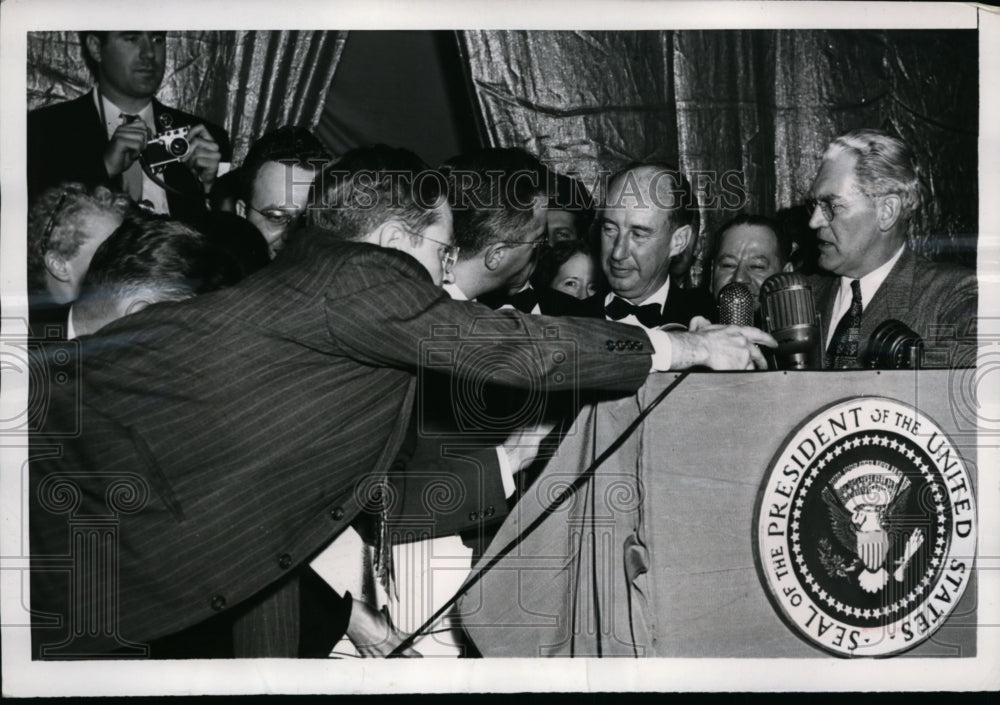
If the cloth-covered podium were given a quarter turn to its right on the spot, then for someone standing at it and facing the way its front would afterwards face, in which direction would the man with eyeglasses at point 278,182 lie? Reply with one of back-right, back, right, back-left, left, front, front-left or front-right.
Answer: front

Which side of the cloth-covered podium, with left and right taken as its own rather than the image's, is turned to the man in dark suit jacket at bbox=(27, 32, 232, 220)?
right

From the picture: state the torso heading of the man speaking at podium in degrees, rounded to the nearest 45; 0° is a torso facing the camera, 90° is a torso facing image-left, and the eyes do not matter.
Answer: approximately 45°

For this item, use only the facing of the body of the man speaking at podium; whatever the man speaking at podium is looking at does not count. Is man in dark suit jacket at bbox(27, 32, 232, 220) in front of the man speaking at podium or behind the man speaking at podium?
in front

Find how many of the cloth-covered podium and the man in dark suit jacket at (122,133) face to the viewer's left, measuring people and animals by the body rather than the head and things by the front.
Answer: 0

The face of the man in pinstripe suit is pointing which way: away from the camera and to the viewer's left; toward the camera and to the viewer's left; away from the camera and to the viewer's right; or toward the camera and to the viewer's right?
away from the camera and to the viewer's right

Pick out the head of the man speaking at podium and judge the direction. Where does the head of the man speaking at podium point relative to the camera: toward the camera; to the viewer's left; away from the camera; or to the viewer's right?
to the viewer's left

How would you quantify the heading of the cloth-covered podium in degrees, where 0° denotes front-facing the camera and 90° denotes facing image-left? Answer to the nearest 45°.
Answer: approximately 0°
